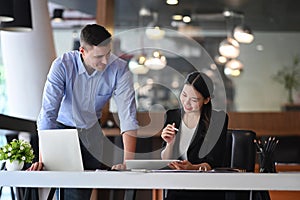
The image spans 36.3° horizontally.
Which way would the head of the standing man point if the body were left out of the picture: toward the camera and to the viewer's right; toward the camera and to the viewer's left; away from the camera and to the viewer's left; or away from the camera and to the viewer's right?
toward the camera and to the viewer's right

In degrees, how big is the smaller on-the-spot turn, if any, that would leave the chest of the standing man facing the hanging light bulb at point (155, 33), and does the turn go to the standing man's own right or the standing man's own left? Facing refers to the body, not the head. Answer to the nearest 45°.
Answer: approximately 180°

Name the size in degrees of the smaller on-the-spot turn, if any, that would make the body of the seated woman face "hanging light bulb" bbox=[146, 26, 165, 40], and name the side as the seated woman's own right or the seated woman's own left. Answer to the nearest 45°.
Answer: approximately 135° to the seated woman's own right

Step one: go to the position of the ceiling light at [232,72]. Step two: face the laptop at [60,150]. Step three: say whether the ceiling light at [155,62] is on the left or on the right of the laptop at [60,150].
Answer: right

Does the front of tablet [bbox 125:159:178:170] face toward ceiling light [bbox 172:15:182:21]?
yes

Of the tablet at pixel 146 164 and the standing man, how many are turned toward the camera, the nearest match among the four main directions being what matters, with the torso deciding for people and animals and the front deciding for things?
1

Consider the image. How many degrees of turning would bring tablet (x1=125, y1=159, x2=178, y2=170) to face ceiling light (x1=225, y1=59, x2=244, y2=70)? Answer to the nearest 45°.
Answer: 0° — it already faces it

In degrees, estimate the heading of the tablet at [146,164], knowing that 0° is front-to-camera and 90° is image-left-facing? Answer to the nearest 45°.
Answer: approximately 180°

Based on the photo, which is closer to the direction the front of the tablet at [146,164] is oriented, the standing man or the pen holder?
the standing man
